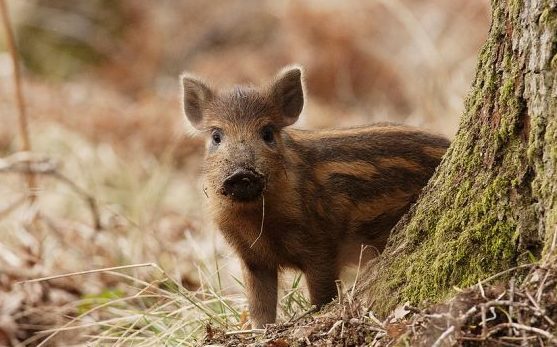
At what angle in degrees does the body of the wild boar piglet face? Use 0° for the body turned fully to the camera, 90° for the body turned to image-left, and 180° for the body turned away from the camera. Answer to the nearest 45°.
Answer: approximately 45°

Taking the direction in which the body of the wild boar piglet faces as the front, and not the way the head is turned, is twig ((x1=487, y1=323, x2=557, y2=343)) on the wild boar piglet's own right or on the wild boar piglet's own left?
on the wild boar piglet's own left

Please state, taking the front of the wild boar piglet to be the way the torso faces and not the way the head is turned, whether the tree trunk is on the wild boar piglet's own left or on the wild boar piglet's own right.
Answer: on the wild boar piglet's own left

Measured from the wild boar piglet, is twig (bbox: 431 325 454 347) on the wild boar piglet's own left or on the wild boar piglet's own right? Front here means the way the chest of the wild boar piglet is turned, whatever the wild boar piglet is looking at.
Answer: on the wild boar piglet's own left

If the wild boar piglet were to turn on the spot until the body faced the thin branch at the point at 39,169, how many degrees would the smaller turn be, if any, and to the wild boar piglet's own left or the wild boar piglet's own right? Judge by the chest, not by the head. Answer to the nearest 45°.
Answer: approximately 90° to the wild boar piglet's own right
